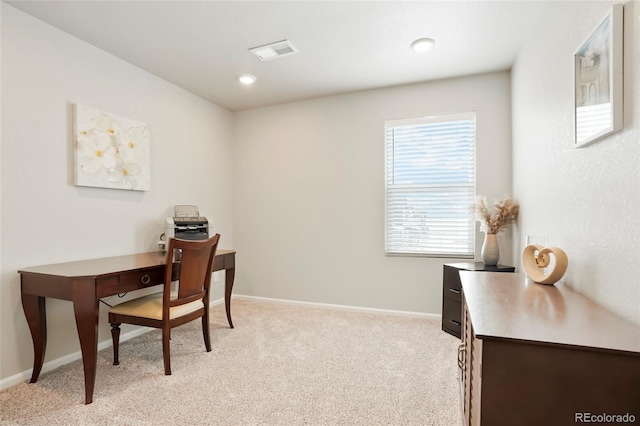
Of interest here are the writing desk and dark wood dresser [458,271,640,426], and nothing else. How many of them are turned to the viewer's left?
1

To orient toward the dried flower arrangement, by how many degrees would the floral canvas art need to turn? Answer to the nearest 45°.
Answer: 0° — it already faces it

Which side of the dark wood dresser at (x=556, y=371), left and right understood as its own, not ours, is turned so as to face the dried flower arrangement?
right

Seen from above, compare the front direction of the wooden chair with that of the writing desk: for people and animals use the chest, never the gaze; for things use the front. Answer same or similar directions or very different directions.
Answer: very different directions

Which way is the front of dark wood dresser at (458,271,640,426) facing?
to the viewer's left

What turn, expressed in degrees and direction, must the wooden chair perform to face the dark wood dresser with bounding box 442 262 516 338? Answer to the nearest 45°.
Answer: approximately 135° to its right

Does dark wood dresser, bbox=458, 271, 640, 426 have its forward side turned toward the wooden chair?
yes

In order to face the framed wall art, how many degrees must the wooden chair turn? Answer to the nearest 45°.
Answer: approximately 180°

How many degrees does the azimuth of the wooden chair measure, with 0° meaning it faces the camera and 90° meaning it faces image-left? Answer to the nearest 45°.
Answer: approximately 135°
